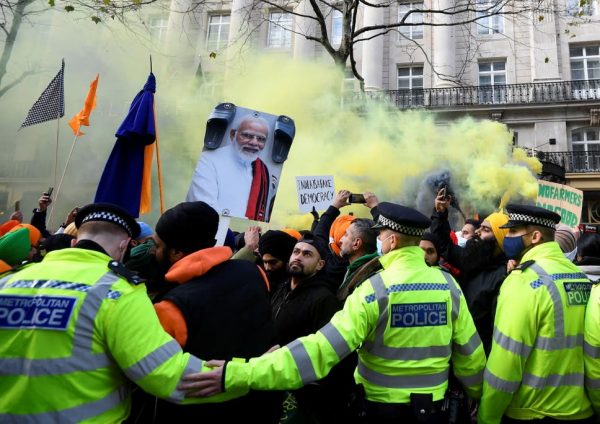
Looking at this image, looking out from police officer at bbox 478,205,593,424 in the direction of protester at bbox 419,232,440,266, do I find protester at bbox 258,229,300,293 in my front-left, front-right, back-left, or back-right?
front-left

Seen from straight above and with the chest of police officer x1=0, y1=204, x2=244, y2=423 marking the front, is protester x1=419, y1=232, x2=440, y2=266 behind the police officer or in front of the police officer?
in front

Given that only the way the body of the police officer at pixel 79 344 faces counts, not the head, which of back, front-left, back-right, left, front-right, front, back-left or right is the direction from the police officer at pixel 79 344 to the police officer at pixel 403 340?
front-right

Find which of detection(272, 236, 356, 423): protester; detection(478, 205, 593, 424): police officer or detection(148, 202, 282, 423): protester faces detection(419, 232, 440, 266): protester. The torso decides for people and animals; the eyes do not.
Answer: the police officer

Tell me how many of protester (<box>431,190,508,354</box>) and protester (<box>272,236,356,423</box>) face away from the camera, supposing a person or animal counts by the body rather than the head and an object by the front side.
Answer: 0

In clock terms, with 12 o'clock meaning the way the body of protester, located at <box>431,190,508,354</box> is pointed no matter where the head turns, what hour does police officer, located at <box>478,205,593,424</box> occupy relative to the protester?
The police officer is roughly at 10 o'clock from the protester.

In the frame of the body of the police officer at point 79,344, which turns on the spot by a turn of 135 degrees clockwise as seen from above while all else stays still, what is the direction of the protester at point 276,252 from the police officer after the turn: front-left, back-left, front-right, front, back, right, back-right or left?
back-left

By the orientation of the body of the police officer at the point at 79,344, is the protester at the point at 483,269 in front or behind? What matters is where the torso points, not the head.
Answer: in front

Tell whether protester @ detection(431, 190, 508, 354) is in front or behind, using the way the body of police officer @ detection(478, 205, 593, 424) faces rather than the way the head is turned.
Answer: in front

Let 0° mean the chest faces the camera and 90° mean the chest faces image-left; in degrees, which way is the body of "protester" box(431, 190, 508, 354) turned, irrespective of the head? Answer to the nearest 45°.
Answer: approximately 45°

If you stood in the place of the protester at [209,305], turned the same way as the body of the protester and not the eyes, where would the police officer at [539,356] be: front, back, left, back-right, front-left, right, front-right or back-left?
back-right

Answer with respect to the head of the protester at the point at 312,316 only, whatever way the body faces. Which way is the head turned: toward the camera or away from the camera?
toward the camera

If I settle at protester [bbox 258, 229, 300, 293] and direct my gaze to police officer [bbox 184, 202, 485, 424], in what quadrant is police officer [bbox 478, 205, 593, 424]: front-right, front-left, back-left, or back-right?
front-left
